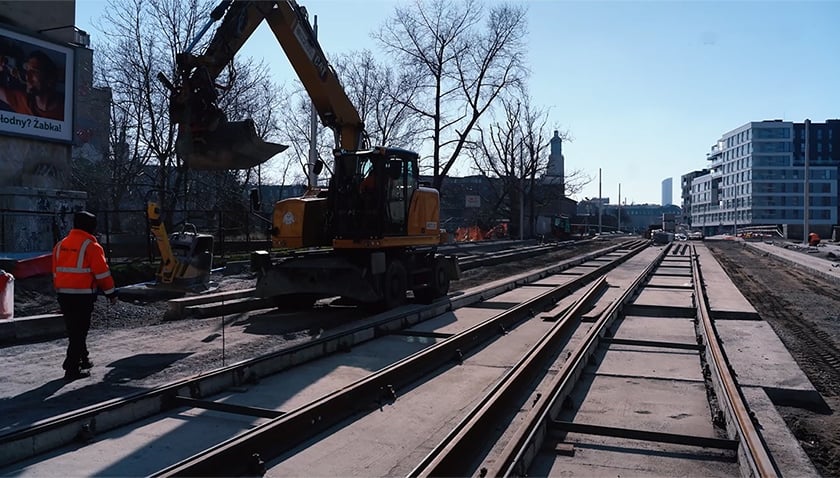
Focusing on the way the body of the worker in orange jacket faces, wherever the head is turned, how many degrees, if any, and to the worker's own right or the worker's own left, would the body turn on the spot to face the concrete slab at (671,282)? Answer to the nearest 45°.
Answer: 0° — they already face it

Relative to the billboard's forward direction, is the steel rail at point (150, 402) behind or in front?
in front

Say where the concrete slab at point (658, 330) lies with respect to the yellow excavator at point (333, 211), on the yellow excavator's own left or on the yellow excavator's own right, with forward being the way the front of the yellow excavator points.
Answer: on the yellow excavator's own left

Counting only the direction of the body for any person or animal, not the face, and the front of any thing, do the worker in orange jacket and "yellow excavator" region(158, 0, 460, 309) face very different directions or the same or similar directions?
very different directions

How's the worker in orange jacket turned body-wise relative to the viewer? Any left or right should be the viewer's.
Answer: facing away from the viewer and to the right of the viewer

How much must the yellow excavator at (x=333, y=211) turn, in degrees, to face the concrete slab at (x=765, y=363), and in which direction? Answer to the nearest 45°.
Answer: approximately 90° to its left

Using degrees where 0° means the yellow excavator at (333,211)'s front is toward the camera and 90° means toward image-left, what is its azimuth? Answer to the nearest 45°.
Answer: approximately 45°

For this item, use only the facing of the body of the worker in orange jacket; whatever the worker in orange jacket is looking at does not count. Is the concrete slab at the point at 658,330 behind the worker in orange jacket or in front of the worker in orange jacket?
in front

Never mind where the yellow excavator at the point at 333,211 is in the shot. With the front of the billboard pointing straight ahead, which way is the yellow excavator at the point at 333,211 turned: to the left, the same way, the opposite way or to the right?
to the right

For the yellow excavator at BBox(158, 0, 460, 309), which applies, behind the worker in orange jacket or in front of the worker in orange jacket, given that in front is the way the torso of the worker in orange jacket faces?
in front

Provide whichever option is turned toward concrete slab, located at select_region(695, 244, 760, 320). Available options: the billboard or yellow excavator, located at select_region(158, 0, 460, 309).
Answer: the billboard

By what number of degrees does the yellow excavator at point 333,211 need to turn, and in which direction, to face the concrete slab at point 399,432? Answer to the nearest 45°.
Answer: approximately 45° to its left
